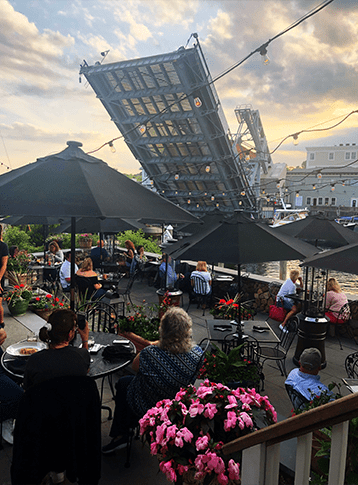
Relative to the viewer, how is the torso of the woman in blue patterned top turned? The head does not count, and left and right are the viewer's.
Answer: facing away from the viewer and to the left of the viewer

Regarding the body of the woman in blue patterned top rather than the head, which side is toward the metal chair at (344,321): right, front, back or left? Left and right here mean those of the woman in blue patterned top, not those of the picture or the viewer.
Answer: right

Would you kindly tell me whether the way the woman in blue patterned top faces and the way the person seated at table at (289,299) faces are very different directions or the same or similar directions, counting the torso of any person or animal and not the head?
very different directions

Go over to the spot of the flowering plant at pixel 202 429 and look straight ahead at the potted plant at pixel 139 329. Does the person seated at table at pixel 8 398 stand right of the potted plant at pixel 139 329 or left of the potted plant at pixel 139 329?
left

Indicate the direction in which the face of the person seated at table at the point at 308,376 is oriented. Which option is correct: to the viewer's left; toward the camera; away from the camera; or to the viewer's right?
away from the camera

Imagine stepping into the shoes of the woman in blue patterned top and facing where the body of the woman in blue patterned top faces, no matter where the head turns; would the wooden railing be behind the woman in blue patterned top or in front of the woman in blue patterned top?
behind

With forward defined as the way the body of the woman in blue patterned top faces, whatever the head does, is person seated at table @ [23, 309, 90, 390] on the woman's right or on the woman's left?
on the woman's left

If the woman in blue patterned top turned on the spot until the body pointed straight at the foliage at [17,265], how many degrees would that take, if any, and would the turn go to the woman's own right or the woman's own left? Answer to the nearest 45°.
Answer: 0° — they already face it

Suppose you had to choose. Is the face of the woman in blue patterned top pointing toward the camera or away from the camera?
away from the camera
